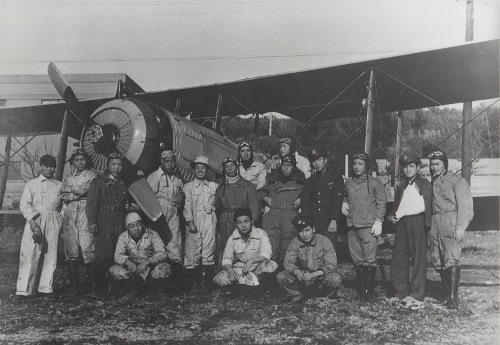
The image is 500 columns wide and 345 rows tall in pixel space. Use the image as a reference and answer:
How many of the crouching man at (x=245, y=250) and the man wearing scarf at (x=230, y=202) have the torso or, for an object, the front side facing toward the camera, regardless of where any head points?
2

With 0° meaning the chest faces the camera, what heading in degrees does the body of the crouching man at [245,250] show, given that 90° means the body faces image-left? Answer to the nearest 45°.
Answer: approximately 0°

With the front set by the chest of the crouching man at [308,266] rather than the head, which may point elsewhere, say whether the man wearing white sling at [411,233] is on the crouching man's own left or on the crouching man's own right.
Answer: on the crouching man's own left

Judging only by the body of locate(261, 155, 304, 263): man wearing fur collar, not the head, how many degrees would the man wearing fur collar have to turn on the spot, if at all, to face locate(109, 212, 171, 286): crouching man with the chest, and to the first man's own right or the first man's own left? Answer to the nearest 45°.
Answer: approximately 90° to the first man's own right

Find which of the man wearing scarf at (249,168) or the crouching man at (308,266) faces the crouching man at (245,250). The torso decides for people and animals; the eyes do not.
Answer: the man wearing scarf

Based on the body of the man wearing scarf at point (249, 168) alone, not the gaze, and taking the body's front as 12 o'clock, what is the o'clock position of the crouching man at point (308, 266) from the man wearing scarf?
The crouching man is roughly at 11 o'clock from the man wearing scarf.

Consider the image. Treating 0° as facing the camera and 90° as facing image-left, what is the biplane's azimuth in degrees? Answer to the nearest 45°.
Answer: approximately 45°

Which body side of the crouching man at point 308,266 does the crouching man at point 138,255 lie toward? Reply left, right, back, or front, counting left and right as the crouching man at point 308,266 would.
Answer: right

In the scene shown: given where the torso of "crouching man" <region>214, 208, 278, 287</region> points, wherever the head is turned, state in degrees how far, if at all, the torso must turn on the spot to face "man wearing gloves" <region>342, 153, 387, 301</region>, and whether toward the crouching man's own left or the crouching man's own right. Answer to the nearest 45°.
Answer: approximately 90° to the crouching man's own left
